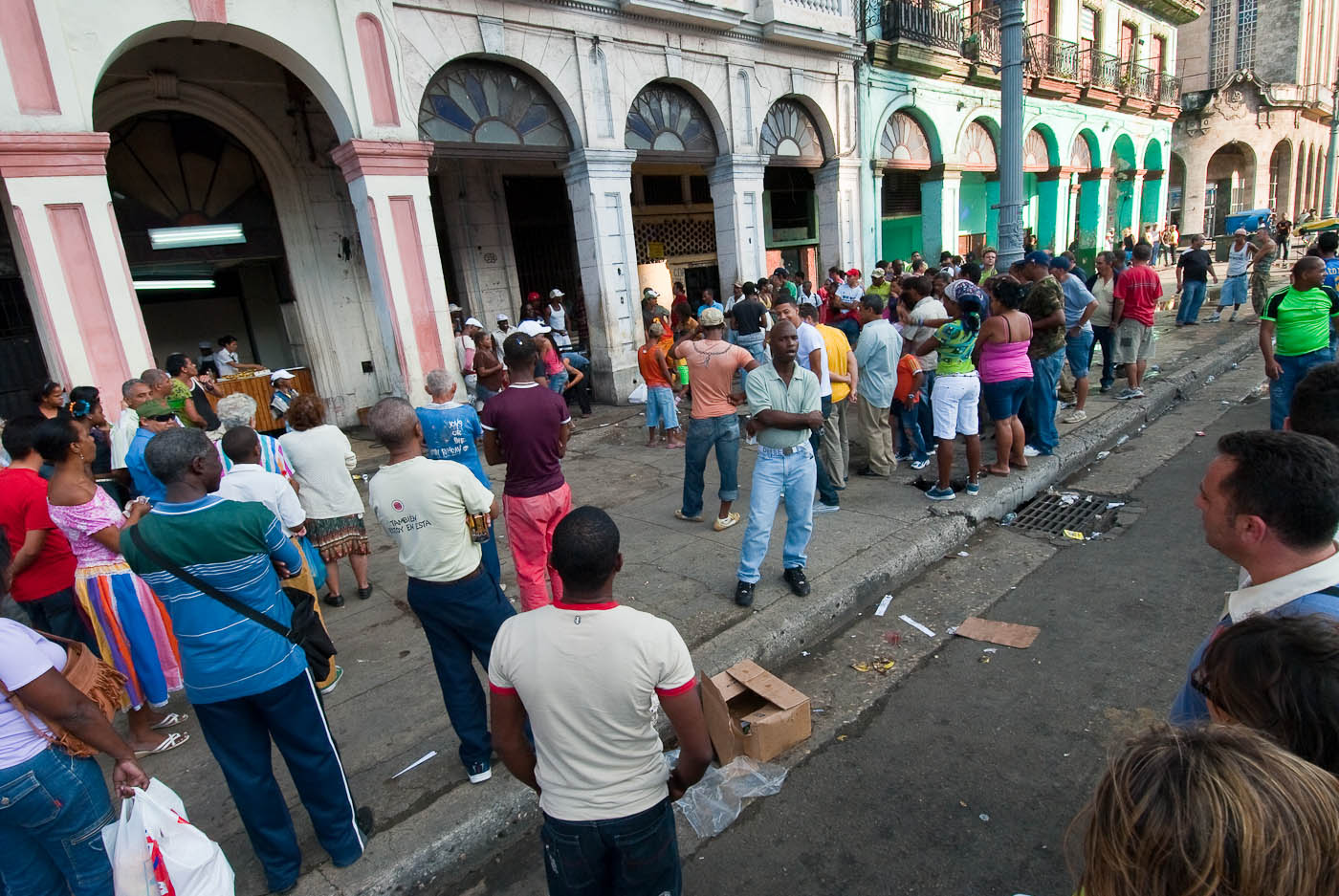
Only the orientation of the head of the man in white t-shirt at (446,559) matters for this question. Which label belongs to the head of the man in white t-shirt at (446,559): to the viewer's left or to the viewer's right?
to the viewer's right

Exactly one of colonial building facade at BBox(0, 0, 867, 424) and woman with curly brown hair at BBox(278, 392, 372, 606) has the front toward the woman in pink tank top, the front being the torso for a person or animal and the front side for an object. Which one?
the colonial building facade

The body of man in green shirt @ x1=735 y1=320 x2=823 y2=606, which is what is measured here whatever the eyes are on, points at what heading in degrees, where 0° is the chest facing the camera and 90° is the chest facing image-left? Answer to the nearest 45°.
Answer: approximately 0°

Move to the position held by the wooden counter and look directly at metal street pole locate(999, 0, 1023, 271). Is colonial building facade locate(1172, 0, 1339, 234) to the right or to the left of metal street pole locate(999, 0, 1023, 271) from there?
left

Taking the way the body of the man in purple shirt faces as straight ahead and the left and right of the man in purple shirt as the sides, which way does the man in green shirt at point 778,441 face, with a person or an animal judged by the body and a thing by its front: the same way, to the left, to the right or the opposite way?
the opposite way

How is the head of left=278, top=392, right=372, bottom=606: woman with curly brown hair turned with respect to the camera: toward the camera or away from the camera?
away from the camera

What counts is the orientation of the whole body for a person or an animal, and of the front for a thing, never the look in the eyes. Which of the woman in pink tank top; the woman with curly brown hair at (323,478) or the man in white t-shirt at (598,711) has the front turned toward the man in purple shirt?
the man in white t-shirt

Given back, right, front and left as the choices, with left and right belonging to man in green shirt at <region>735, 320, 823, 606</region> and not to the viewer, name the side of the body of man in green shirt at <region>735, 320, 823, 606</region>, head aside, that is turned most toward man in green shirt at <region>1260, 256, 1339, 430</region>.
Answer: left

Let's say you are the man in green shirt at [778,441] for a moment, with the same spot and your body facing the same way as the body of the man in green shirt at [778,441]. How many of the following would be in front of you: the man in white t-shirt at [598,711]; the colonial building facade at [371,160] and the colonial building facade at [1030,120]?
1

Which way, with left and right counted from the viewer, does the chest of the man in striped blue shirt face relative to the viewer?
facing away from the viewer and to the right of the viewer

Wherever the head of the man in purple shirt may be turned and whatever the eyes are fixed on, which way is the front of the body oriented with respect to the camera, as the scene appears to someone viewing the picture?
away from the camera

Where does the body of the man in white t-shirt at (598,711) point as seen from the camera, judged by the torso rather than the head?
away from the camera

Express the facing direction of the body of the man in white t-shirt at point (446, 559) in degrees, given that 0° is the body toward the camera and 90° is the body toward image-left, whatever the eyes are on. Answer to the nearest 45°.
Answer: approximately 225°

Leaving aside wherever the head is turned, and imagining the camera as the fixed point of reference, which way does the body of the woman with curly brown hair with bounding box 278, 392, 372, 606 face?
away from the camera
